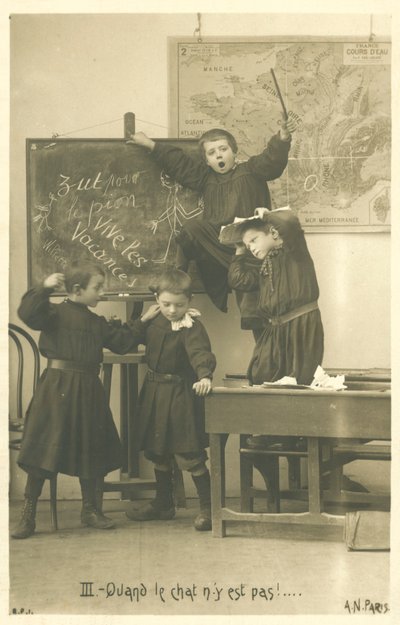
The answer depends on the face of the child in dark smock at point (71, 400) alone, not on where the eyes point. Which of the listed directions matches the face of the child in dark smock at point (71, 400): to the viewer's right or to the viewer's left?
to the viewer's right

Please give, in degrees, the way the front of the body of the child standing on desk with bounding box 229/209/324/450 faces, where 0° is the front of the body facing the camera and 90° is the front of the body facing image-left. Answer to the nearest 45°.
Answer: approximately 45°

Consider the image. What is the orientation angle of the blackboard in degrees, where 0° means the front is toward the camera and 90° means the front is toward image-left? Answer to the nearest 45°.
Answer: approximately 0°

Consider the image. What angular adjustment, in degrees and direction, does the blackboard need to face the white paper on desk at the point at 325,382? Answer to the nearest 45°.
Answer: approximately 45° to its left

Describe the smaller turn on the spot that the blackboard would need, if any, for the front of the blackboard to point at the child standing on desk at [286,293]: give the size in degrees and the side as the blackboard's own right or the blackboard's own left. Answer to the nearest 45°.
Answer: approximately 90° to the blackboard's own left

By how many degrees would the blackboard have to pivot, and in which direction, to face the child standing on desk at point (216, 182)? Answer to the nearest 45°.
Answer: approximately 90° to its left

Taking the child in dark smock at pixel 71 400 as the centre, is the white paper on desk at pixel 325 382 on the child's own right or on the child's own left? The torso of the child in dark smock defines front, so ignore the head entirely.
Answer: on the child's own left
